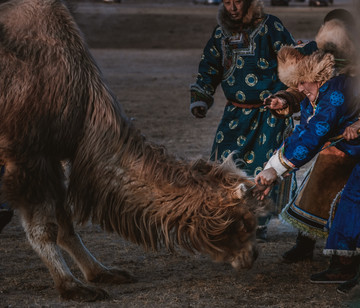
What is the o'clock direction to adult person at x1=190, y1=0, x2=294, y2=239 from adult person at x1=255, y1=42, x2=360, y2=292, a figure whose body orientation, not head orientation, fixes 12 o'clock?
adult person at x1=190, y1=0, x2=294, y2=239 is roughly at 2 o'clock from adult person at x1=255, y1=42, x2=360, y2=292.

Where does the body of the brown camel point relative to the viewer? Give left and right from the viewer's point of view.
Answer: facing to the right of the viewer

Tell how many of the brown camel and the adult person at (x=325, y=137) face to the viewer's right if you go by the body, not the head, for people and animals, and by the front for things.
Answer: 1

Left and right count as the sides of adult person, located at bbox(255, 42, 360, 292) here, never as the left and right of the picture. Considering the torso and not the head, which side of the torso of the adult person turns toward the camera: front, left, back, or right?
left

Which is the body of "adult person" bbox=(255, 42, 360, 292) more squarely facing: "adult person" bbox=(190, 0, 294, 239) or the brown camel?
the brown camel

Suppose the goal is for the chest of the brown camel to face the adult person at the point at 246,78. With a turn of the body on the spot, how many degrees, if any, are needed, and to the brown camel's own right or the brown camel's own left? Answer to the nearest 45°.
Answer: approximately 45° to the brown camel's own left

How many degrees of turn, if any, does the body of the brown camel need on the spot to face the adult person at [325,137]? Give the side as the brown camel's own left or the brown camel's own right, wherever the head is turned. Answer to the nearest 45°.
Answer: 0° — it already faces them

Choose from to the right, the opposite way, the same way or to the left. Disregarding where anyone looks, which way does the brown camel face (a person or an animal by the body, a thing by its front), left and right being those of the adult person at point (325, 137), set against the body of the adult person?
the opposite way
